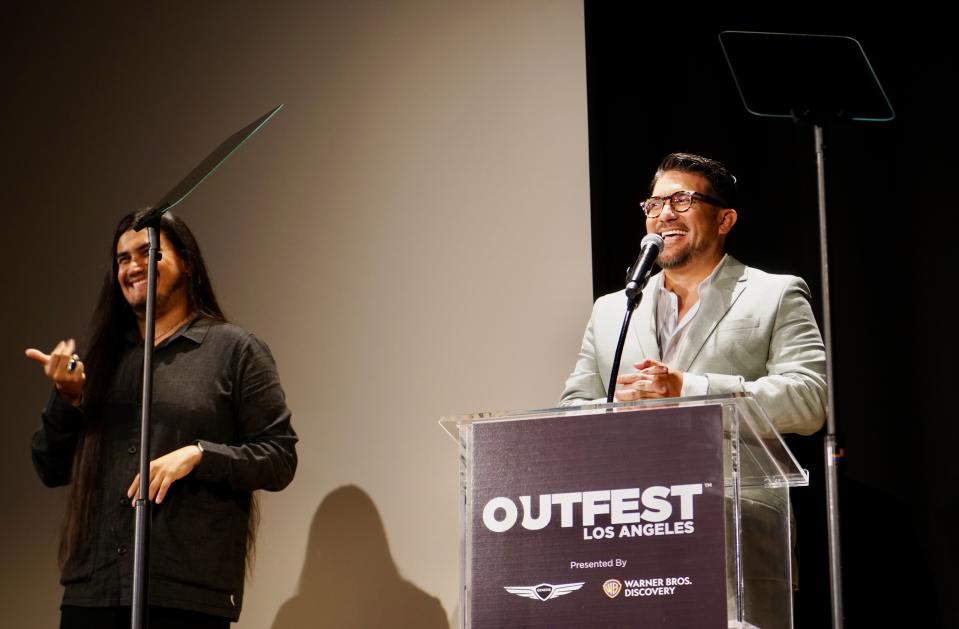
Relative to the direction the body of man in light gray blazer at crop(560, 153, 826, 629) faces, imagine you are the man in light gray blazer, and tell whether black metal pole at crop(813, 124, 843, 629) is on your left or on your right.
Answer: on your left

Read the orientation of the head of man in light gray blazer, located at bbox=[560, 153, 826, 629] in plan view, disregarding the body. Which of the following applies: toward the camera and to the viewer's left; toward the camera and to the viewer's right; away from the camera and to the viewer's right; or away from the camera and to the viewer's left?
toward the camera and to the viewer's left

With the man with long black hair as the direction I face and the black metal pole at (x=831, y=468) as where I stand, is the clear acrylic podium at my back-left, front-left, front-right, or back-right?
front-left

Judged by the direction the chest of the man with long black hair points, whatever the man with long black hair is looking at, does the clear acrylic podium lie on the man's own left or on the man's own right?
on the man's own left

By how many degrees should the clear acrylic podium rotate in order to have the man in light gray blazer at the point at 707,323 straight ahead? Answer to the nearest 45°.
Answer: approximately 135° to its right

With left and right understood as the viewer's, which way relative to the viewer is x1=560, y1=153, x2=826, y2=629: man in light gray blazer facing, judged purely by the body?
facing the viewer and to the left of the viewer

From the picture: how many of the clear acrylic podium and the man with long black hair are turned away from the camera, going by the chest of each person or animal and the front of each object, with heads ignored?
0

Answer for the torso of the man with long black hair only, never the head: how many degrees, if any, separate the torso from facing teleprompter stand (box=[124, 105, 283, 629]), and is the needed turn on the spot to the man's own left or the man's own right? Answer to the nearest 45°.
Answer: approximately 45° to the man's own left

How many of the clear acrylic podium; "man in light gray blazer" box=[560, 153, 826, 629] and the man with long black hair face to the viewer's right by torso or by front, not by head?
0

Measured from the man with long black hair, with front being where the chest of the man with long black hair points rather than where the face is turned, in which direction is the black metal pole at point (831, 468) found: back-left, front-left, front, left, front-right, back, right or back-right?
left

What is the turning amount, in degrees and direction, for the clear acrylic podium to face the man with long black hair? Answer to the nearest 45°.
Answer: approximately 90° to its right

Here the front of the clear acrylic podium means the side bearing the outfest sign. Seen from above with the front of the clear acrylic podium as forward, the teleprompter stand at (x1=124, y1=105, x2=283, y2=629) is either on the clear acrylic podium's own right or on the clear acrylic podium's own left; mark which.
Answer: on the clear acrylic podium's own right

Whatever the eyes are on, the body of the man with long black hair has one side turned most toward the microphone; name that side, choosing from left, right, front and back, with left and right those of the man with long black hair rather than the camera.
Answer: left

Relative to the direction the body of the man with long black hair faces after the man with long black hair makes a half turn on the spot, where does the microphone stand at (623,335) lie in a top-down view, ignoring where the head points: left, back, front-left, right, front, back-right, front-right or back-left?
right
